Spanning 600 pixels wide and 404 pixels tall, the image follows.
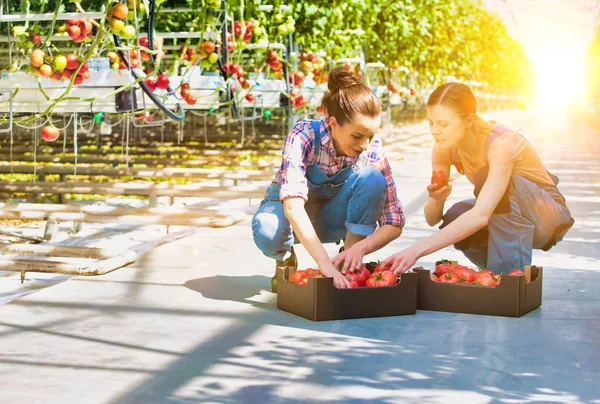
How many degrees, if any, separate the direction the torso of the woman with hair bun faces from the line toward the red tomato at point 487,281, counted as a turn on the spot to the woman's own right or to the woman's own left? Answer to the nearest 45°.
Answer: approximately 45° to the woman's own left

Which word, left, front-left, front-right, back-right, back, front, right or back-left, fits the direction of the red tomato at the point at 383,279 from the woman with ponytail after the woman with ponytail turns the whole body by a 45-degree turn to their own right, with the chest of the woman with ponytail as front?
front-left

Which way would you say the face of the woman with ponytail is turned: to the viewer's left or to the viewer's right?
to the viewer's left

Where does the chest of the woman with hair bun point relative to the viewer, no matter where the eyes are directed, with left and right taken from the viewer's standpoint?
facing the viewer and to the right of the viewer

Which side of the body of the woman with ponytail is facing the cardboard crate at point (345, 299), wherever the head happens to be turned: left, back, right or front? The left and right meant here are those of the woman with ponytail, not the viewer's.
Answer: front

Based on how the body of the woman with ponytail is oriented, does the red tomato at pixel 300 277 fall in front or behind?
in front

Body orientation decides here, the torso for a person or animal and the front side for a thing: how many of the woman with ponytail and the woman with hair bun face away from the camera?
0

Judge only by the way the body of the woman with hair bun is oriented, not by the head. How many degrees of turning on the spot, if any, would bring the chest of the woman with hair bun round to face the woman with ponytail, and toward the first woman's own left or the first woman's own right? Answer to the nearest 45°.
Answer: approximately 45° to the first woman's own left

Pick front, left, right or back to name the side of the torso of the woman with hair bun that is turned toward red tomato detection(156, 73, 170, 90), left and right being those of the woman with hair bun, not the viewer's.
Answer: back

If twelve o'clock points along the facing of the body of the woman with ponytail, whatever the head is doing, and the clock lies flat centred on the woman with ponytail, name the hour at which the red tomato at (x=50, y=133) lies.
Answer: The red tomato is roughly at 2 o'clock from the woman with ponytail.

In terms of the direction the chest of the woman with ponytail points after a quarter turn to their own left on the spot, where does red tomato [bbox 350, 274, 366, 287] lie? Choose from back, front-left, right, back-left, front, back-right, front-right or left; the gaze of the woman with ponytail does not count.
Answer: right

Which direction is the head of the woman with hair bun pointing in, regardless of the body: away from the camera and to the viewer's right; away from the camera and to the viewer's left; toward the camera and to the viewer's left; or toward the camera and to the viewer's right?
toward the camera and to the viewer's right

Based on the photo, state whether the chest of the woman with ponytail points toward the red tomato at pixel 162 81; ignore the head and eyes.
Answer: no

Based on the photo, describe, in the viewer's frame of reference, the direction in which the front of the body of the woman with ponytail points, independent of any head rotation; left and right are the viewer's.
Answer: facing the viewer and to the left of the viewer
